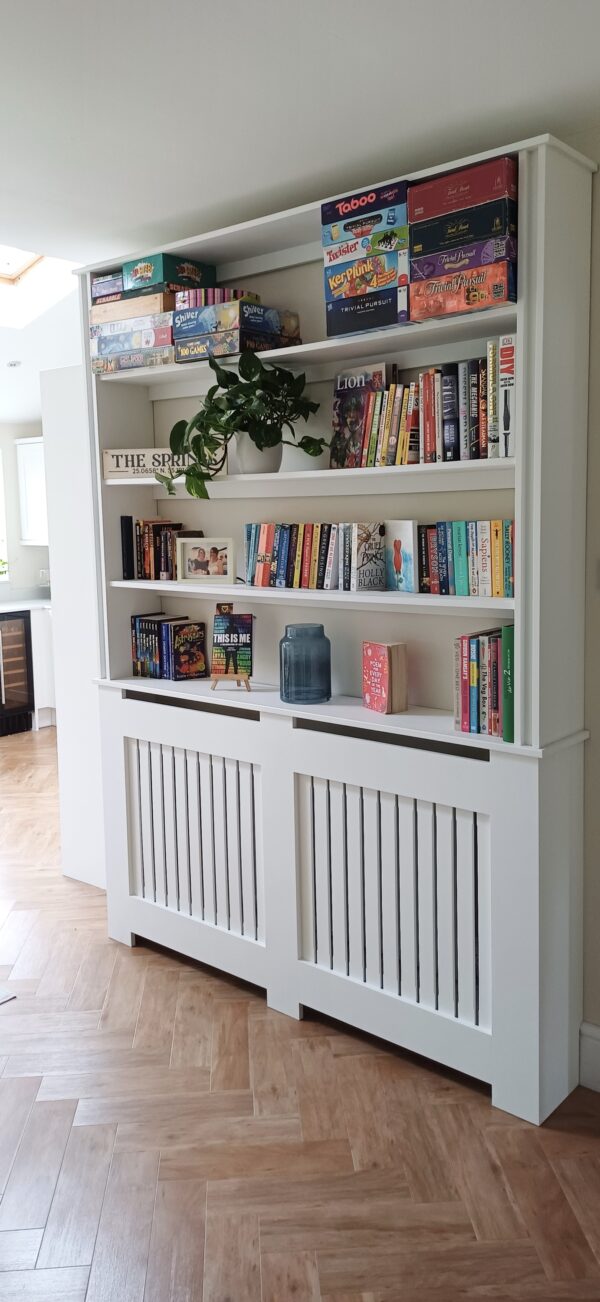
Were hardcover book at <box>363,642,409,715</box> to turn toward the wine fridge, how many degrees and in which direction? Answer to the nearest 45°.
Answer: approximately 90° to its right

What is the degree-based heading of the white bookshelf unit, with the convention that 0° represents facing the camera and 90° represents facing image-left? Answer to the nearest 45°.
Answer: approximately 45°

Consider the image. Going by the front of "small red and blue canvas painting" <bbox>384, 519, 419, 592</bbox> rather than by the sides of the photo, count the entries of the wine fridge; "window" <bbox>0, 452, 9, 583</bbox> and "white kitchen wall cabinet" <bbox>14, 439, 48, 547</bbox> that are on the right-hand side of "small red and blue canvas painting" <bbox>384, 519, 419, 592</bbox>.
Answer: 3

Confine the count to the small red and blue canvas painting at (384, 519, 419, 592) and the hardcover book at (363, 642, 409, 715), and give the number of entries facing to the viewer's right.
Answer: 0

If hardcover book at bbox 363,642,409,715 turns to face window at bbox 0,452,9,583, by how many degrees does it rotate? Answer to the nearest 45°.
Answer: approximately 90° to its right

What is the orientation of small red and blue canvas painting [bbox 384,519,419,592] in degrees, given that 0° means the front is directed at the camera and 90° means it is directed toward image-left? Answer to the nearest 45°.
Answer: approximately 45°

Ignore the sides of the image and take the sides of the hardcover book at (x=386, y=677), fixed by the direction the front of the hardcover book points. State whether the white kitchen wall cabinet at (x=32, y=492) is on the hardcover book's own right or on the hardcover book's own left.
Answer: on the hardcover book's own right

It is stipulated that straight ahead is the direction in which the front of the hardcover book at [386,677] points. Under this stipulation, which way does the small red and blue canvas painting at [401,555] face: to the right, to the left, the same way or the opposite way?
the same way

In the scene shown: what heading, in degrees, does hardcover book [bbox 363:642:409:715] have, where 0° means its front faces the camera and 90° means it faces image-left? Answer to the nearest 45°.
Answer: approximately 45°
